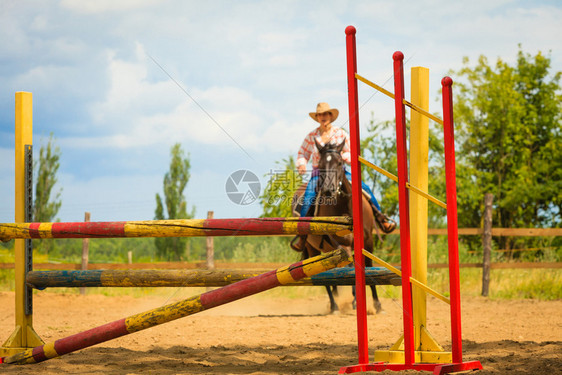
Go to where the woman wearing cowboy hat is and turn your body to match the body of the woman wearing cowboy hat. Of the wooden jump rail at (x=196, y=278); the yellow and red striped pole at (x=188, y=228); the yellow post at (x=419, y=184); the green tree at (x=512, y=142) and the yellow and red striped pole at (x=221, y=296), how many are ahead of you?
4

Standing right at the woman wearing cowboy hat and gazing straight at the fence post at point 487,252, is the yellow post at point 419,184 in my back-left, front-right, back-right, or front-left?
back-right

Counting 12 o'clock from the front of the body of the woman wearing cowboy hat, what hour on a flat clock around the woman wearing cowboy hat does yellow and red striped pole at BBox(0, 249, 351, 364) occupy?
The yellow and red striped pole is roughly at 12 o'clock from the woman wearing cowboy hat.

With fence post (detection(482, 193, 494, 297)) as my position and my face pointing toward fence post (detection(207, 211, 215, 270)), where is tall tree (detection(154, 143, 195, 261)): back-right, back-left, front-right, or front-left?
front-right

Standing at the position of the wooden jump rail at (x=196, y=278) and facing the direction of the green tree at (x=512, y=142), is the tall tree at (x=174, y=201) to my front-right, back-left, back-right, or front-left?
front-left

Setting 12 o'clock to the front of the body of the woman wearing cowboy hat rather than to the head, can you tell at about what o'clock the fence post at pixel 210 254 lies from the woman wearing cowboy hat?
The fence post is roughly at 5 o'clock from the woman wearing cowboy hat.

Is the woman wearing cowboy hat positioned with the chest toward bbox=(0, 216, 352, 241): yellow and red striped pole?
yes

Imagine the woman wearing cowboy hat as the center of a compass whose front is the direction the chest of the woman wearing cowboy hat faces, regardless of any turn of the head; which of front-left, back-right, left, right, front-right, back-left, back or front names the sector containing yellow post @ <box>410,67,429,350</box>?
front

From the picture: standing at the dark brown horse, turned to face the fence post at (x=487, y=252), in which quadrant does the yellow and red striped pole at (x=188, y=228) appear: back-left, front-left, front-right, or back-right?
back-right

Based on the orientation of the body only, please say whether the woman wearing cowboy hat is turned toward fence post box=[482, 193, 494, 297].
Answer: no

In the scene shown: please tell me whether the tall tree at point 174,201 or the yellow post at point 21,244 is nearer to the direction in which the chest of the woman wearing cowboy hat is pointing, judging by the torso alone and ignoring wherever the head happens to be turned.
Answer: the yellow post

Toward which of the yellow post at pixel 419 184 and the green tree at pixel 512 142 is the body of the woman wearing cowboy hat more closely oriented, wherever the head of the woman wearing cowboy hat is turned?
the yellow post

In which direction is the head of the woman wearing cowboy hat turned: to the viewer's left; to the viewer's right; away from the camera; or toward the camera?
toward the camera

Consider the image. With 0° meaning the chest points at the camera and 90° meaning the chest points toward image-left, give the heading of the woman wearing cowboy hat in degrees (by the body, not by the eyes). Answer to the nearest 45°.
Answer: approximately 0°
